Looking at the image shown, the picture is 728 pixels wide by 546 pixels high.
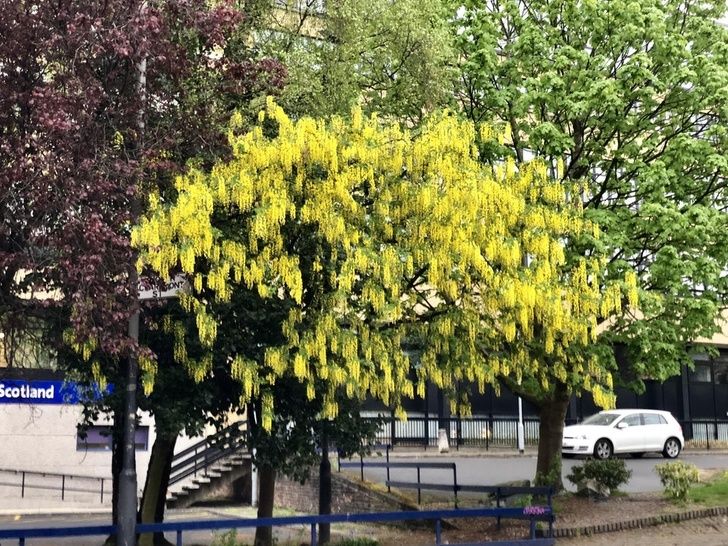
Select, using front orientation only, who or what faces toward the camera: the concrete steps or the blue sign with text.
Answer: the blue sign with text

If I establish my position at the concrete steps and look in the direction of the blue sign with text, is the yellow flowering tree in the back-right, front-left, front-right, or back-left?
back-left

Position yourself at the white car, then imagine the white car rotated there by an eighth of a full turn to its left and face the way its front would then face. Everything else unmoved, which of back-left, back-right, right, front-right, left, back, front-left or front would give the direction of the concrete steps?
front-right

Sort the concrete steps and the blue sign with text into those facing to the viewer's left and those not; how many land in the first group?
1

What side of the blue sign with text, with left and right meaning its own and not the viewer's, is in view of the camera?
front

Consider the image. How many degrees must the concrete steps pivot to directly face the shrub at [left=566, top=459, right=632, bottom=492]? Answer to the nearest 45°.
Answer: approximately 135° to its left

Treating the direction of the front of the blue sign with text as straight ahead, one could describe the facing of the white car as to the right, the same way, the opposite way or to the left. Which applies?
to the right

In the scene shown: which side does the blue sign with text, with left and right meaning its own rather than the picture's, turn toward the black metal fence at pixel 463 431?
left

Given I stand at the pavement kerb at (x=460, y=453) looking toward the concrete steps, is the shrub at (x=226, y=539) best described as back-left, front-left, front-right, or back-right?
front-left

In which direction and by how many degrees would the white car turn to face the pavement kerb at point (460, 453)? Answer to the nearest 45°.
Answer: approximately 45° to its right

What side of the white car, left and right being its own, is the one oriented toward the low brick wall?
front

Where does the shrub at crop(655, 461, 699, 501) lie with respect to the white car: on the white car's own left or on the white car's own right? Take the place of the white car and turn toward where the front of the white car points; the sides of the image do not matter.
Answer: on the white car's own left

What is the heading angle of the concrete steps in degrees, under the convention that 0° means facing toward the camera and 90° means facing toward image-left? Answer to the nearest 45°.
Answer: approximately 90°

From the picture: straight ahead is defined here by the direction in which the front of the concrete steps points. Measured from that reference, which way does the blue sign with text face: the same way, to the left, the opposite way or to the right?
to the left
